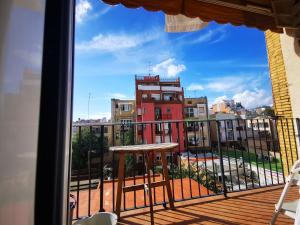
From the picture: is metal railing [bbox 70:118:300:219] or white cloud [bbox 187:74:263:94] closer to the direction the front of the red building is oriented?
the metal railing

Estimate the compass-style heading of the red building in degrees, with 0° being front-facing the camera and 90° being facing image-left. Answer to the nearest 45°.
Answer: approximately 0°

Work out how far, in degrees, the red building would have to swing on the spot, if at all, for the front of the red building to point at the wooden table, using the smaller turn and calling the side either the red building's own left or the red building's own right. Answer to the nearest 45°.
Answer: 0° — it already faces it

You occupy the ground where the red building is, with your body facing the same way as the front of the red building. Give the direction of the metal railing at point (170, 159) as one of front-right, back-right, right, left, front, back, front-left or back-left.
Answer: front

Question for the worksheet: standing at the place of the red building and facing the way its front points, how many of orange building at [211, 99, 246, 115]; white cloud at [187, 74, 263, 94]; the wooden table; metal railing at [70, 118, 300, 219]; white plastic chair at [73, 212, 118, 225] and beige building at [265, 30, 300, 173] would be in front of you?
4

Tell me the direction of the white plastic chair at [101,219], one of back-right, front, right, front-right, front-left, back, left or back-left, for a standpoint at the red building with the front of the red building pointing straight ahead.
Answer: front

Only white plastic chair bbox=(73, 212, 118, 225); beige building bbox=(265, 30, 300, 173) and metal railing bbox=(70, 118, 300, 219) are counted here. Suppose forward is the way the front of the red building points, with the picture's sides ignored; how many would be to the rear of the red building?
0

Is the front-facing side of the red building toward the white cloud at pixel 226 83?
no

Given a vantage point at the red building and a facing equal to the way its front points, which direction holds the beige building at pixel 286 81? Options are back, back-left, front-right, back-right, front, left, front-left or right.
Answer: front

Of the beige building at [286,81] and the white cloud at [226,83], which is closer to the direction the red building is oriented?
the beige building
